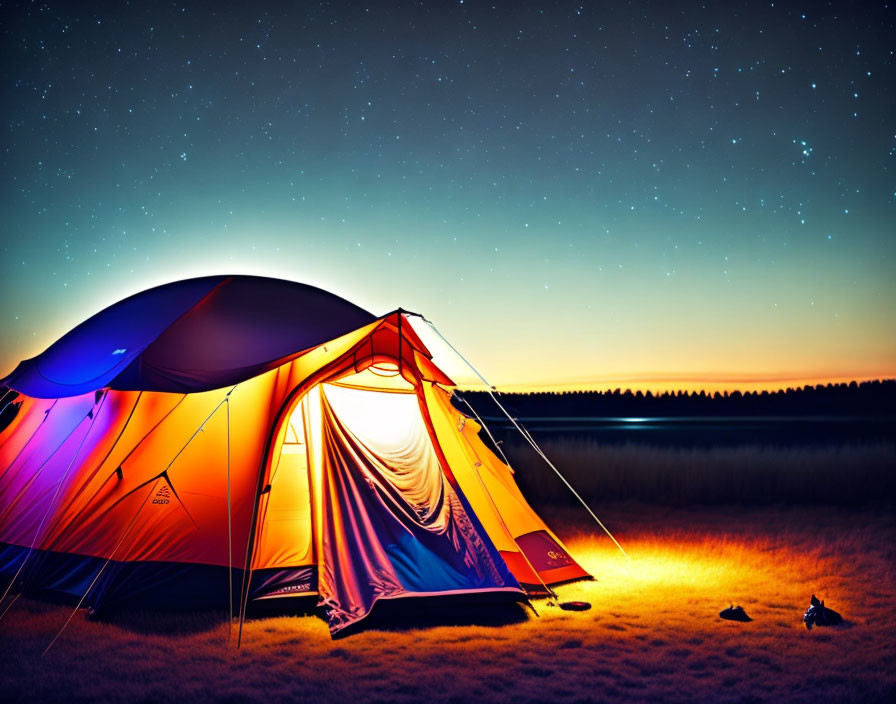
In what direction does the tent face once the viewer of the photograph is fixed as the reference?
facing the viewer and to the right of the viewer

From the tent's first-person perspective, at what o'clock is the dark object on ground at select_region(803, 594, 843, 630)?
The dark object on ground is roughly at 11 o'clock from the tent.

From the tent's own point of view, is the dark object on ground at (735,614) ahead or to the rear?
ahead

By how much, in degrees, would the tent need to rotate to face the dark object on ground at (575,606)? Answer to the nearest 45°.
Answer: approximately 45° to its left
